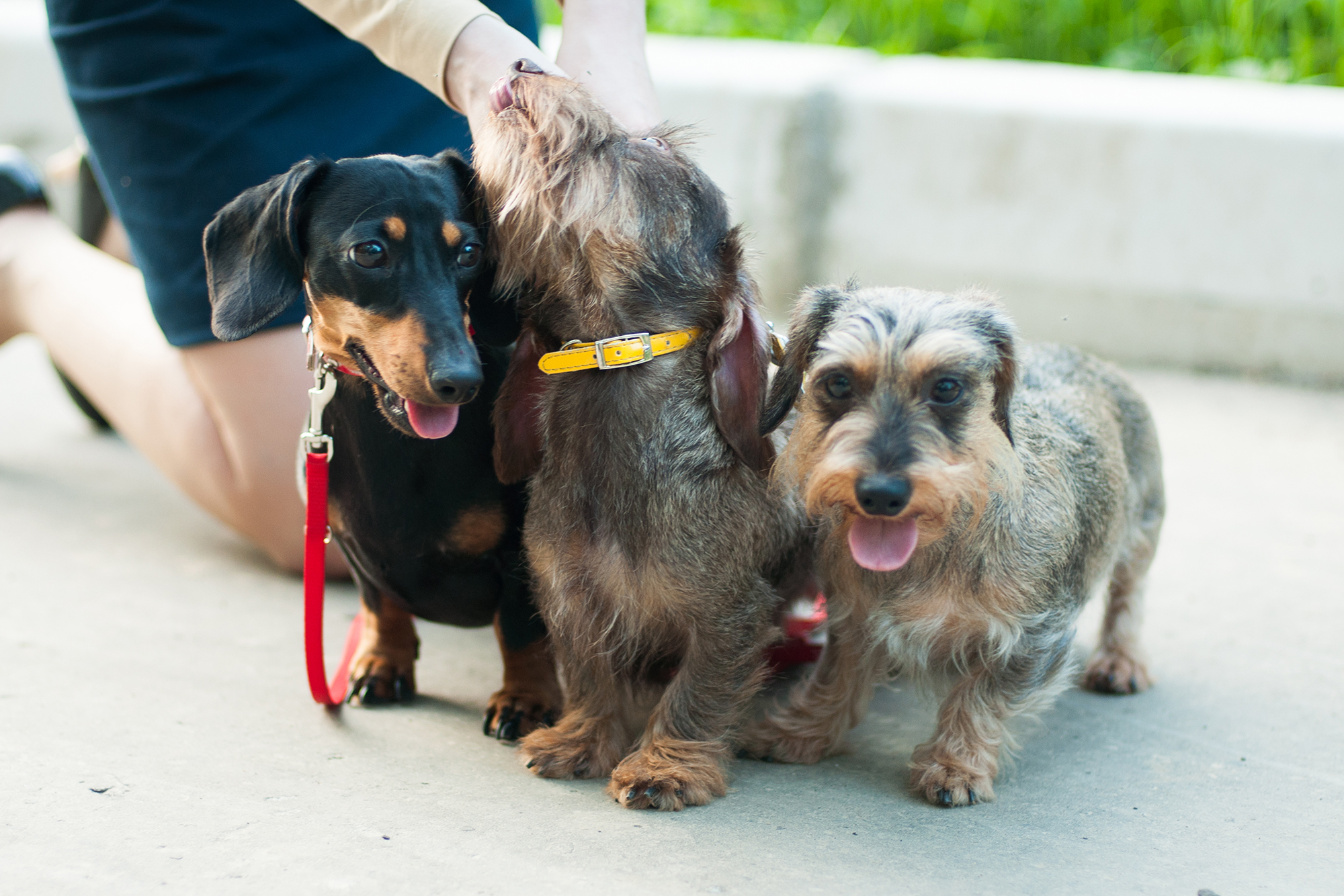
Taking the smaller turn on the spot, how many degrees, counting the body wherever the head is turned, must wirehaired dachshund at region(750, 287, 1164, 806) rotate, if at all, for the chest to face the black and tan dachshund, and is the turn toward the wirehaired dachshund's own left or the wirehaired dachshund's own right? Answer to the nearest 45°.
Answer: approximately 45° to the wirehaired dachshund's own right

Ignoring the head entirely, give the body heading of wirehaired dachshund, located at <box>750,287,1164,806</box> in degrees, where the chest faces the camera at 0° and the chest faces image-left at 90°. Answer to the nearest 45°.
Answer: approximately 45°

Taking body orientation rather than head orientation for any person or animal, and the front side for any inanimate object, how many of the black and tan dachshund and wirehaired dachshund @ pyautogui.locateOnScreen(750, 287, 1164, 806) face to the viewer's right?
0

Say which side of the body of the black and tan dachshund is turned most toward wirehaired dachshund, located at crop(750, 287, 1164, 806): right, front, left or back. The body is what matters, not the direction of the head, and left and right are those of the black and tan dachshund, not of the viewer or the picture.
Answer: left

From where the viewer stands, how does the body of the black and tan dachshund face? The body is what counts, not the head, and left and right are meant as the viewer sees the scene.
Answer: facing the viewer
